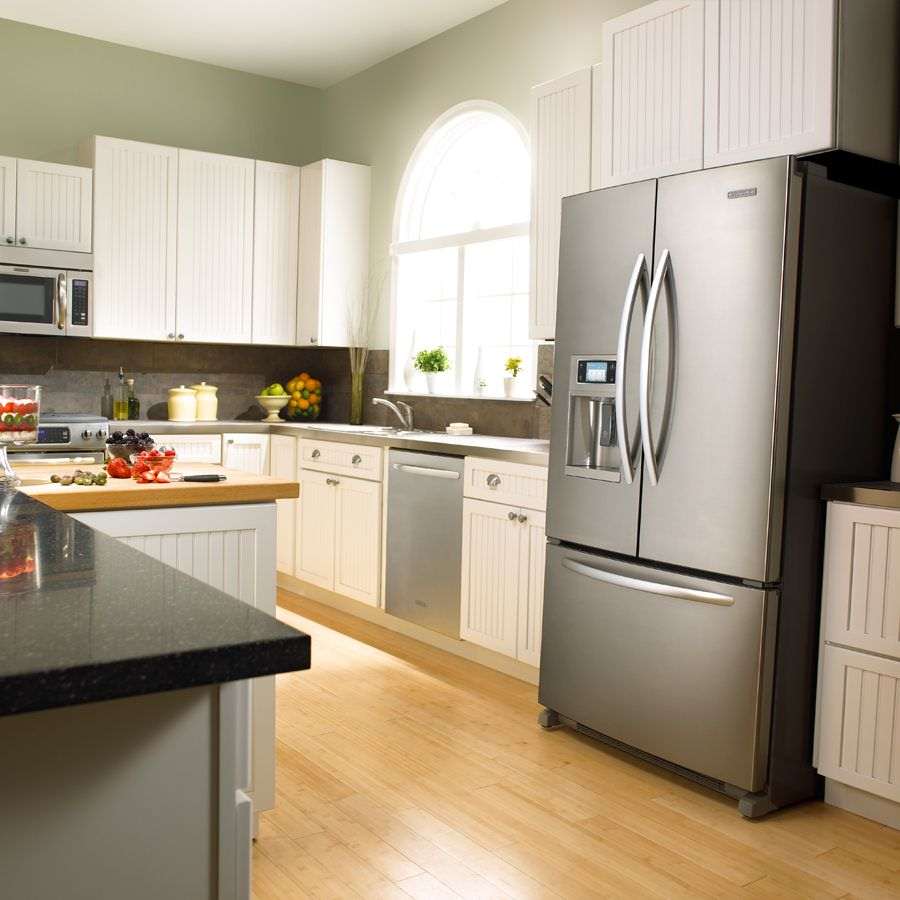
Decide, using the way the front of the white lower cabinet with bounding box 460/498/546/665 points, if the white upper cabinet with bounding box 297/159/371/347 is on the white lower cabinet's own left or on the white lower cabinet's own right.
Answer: on the white lower cabinet's own right

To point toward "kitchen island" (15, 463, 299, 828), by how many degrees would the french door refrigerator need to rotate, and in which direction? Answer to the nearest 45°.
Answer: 0° — it already faces it

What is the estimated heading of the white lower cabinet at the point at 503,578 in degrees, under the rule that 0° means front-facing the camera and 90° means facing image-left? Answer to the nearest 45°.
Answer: approximately 45°

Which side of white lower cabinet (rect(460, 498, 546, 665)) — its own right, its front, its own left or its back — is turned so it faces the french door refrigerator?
left

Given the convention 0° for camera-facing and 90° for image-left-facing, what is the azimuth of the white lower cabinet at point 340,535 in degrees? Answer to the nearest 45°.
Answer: approximately 45°

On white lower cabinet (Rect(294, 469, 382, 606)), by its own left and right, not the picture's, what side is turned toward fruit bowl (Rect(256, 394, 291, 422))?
right

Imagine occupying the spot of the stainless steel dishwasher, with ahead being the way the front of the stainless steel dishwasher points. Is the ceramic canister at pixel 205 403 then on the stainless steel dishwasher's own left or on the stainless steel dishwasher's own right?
on the stainless steel dishwasher's own right

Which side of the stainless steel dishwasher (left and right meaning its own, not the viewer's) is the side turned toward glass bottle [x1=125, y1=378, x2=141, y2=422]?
right

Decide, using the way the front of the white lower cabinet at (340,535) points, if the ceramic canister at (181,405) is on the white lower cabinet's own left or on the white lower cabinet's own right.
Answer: on the white lower cabinet's own right

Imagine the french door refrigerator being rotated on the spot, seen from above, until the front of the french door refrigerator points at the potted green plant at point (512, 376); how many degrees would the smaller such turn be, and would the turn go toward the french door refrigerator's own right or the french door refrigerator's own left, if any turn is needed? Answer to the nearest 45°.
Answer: approximately 90° to the french door refrigerator's own right
